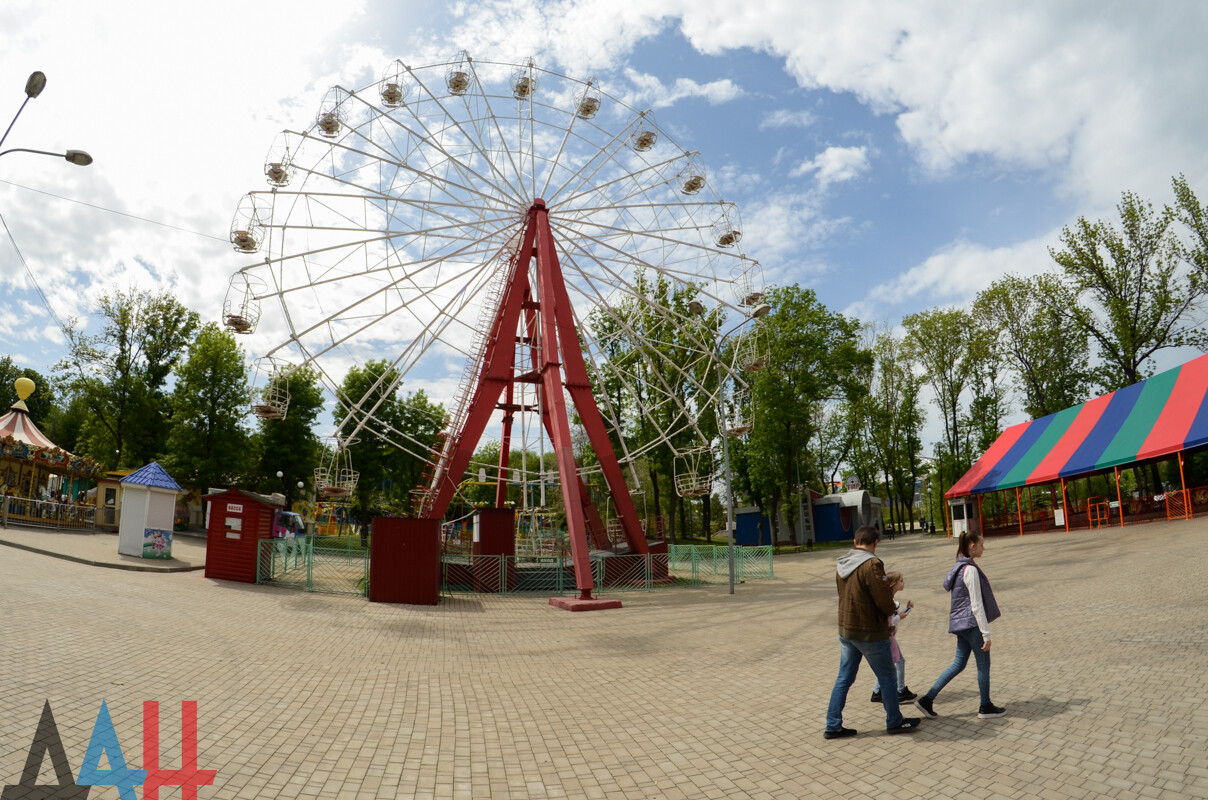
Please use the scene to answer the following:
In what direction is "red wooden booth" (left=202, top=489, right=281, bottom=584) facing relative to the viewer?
toward the camera

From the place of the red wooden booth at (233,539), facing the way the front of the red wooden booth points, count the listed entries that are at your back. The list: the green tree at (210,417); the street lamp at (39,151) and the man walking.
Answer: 1

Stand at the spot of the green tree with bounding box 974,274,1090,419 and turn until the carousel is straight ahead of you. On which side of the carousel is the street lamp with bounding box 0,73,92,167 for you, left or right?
left

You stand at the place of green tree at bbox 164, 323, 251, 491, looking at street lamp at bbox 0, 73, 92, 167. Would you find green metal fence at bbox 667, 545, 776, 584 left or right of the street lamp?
left

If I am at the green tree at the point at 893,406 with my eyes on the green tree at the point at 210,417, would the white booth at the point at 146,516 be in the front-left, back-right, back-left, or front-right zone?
front-left

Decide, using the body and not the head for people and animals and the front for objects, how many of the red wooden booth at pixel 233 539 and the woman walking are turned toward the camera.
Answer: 1

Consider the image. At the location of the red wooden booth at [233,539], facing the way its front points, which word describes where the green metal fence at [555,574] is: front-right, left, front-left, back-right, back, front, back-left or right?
left
